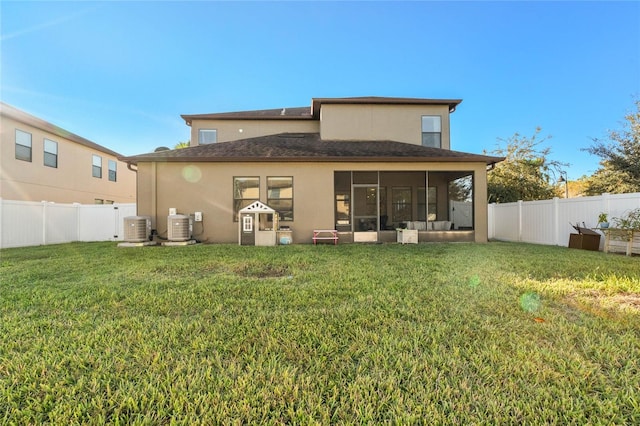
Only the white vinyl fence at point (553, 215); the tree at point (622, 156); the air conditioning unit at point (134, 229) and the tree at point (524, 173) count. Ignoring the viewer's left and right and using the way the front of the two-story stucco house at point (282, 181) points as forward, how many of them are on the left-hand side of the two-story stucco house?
1

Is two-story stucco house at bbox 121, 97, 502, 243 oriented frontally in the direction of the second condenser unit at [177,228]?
no

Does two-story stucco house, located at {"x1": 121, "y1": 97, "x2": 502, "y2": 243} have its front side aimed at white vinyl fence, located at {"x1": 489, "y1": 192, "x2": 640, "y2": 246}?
no

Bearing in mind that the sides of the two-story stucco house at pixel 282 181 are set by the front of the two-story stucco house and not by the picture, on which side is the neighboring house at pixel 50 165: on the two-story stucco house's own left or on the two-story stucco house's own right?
on the two-story stucco house's own left

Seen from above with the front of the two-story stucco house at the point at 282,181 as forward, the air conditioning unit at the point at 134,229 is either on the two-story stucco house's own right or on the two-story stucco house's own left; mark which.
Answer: on the two-story stucco house's own left

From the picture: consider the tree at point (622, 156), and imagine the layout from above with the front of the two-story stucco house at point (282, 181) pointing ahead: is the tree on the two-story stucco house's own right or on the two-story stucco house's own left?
on the two-story stucco house's own right

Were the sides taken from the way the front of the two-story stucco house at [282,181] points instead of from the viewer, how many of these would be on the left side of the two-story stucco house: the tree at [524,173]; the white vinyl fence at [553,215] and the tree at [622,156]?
0

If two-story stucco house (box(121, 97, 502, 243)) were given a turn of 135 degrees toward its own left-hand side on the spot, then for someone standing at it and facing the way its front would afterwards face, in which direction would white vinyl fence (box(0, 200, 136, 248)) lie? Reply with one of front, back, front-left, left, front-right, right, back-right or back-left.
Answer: front-right

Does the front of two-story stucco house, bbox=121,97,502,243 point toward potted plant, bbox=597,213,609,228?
no

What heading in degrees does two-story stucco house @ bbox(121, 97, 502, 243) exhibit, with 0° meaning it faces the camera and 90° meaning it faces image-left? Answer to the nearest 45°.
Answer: approximately 180°

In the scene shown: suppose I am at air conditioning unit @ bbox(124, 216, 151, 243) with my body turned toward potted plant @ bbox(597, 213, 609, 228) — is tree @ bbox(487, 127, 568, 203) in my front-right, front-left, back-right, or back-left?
front-left

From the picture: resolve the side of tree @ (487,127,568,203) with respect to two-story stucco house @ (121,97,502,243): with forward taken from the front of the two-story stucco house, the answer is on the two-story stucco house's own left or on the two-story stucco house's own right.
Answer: on the two-story stucco house's own right
